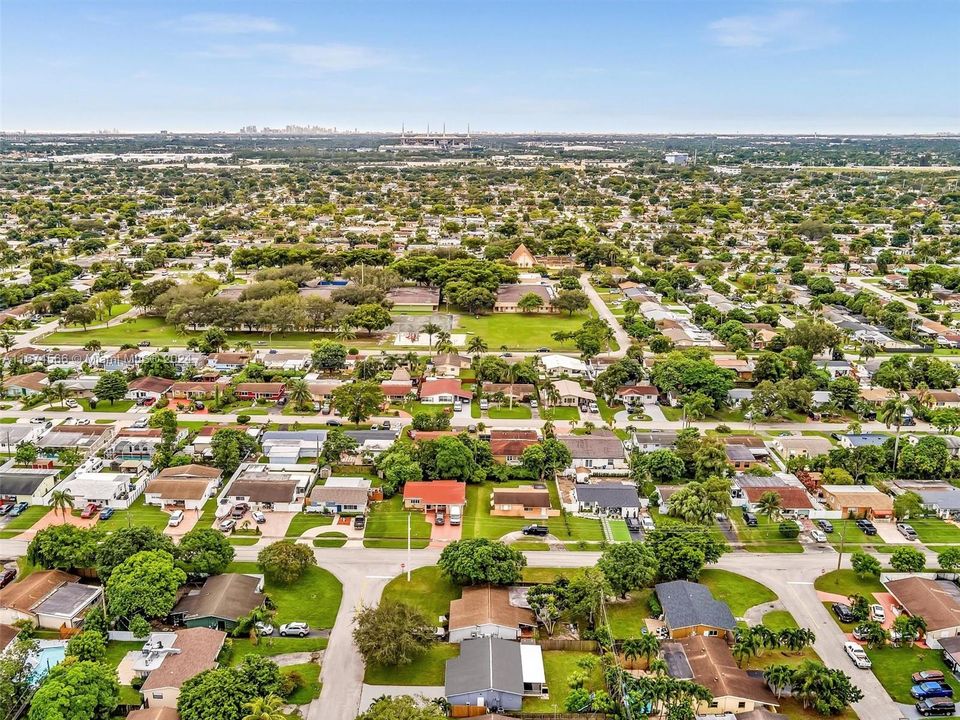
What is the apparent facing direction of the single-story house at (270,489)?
toward the camera

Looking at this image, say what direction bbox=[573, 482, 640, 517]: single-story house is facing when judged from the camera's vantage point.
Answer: facing the viewer

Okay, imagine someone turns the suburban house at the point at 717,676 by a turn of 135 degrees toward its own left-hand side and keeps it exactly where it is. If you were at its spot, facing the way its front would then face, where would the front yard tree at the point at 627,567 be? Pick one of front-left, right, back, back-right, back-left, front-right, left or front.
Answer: front

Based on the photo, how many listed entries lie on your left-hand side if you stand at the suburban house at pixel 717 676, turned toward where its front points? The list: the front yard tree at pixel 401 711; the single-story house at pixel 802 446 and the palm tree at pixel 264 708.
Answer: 1

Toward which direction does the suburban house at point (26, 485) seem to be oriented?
toward the camera

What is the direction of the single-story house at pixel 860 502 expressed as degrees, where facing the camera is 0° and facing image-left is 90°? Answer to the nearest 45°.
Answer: approximately 0°

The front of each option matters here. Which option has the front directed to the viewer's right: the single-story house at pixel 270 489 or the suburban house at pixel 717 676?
the suburban house

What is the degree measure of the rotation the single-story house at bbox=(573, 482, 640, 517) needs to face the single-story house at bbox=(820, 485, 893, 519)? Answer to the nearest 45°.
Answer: approximately 90° to its left

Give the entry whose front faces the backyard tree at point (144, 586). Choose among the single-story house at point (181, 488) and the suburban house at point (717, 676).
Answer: the single-story house

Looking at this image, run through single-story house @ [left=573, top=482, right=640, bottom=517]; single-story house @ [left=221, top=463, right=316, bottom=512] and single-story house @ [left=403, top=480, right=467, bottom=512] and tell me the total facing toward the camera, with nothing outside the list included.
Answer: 3

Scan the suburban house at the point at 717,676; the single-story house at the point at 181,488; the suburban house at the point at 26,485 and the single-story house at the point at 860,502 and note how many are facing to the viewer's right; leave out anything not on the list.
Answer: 1

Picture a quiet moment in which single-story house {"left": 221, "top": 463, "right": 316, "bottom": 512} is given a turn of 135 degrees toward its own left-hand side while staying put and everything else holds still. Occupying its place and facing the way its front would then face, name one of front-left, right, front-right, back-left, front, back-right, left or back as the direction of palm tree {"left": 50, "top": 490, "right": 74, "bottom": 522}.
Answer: back-left

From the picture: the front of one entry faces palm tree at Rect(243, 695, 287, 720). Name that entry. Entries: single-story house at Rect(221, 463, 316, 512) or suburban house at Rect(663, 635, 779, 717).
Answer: the single-story house

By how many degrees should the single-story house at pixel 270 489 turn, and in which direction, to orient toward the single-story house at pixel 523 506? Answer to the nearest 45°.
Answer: approximately 90° to its left
